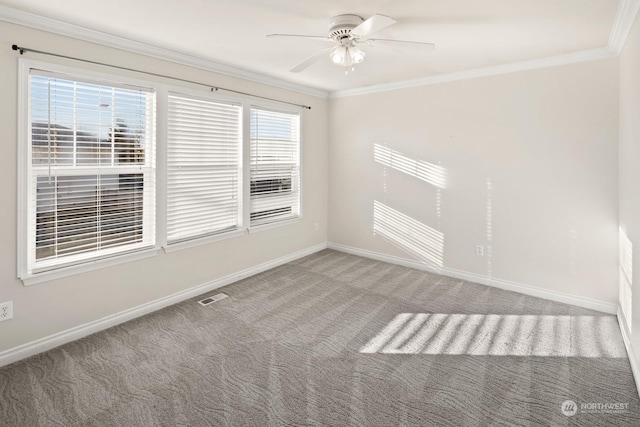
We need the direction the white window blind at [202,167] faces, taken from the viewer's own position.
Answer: facing the viewer and to the right of the viewer

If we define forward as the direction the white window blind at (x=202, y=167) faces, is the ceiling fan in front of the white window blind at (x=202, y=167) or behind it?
in front

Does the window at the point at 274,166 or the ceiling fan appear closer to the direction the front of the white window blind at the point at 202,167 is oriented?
the ceiling fan

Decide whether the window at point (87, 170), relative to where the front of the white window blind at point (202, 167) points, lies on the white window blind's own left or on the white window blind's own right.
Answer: on the white window blind's own right

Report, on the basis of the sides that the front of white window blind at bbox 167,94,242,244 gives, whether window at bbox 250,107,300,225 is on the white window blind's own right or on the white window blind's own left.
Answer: on the white window blind's own left
